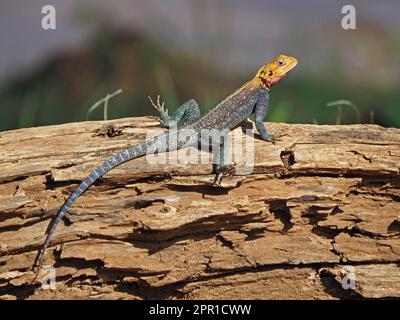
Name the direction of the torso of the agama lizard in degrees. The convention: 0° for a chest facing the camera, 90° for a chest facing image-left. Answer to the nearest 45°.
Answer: approximately 270°
